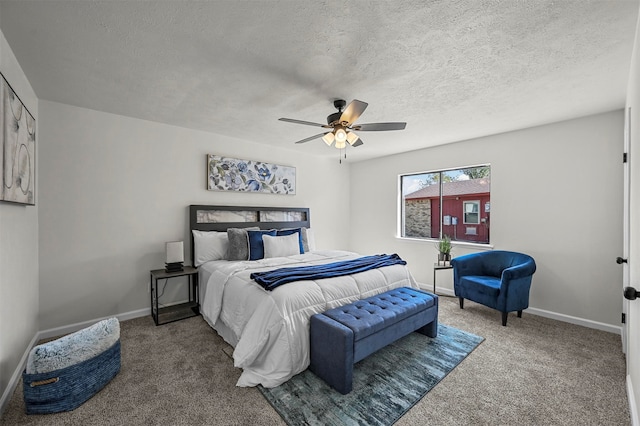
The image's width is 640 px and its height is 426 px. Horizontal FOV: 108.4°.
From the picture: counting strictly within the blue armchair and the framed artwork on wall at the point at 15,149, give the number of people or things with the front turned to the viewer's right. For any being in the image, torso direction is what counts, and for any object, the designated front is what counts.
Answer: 1

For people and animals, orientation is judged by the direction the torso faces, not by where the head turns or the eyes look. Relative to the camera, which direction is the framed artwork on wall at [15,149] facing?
to the viewer's right

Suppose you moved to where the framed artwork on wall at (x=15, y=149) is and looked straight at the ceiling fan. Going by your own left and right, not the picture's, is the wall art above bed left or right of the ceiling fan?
left

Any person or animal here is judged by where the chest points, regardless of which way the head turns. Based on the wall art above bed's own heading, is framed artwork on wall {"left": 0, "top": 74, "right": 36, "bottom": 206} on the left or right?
on its right

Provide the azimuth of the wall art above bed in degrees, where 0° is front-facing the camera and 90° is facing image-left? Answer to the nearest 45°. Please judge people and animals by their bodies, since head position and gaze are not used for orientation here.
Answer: approximately 315°

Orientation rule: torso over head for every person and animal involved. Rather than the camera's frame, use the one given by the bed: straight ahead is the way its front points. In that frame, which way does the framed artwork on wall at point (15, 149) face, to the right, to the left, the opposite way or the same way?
to the left

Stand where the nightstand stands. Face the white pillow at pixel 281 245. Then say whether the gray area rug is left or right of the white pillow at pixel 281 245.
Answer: right

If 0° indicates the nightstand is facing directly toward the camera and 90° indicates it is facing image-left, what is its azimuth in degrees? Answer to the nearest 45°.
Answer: approximately 315°
